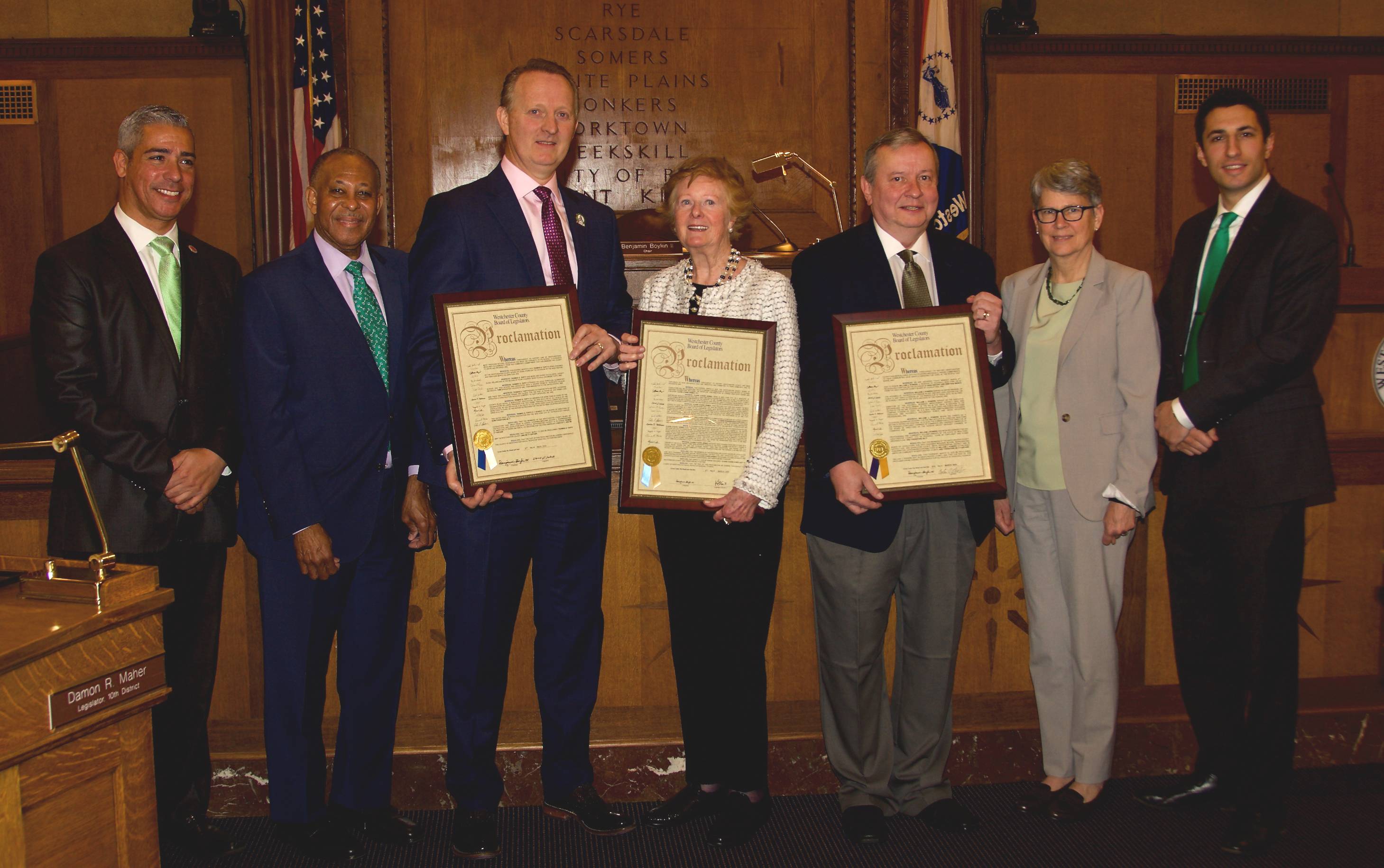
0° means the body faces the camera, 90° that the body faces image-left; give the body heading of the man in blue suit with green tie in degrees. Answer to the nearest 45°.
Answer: approximately 315°

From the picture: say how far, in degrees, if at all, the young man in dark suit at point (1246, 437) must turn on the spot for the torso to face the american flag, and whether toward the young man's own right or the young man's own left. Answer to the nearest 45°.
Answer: approximately 45° to the young man's own right

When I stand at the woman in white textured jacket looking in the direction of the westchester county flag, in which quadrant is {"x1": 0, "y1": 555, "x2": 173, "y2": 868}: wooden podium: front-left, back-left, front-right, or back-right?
back-left

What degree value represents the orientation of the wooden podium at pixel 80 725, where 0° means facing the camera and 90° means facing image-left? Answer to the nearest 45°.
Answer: approximately 315°

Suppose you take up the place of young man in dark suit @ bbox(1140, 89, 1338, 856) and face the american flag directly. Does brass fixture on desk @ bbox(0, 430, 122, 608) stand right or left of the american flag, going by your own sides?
left

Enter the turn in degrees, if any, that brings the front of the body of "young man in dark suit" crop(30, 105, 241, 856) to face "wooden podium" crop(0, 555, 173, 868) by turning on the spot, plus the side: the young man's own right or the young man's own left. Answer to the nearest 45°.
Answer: approximately 45° to the young man's own right

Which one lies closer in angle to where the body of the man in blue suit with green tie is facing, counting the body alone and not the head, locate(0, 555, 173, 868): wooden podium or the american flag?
the wooden podium

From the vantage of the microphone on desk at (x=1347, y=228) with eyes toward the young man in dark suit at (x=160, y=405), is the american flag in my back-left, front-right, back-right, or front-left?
front-right

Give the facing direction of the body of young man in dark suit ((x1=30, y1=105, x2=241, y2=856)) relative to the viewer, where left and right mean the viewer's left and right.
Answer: facing the viewer and to the right of the viewer

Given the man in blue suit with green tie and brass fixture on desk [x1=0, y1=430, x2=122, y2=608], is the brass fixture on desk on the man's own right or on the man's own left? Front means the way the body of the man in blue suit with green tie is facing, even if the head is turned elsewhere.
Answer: on the man's own right

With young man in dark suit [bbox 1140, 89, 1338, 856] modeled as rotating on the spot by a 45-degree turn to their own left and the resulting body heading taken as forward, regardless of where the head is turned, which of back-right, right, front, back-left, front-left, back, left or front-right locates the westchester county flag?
back-right

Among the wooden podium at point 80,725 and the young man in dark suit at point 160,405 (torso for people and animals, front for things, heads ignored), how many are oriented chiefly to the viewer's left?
0
